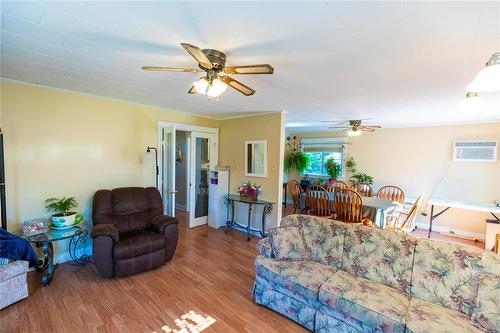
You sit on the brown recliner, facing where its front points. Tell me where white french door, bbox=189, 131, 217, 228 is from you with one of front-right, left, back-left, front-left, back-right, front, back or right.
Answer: left

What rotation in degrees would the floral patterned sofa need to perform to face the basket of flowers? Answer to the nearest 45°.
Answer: approximately 90° to its right

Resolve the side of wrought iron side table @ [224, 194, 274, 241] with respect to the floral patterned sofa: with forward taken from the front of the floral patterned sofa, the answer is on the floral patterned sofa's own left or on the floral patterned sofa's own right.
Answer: on the floral patterned sofa's own right

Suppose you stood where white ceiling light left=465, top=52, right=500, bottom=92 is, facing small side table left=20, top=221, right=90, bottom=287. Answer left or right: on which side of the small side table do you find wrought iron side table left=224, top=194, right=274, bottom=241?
right

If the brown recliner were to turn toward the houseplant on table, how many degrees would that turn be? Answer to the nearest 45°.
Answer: approximately 135° to its right

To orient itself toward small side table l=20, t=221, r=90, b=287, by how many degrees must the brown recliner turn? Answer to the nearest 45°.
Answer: approximately 135° to its right

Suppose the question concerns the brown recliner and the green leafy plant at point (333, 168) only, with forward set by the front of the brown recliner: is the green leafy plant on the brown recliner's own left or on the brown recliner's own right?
on the brown recliner's own left

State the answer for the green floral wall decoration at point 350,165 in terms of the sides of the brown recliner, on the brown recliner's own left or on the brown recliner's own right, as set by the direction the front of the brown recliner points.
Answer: on the brown recliner's own left

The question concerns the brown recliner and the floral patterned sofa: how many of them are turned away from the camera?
0

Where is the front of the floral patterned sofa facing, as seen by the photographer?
facing the viewer and to the left of the viewer

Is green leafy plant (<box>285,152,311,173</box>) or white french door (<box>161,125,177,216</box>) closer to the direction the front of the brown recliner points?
the green leafy plant

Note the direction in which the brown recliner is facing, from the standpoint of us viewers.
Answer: facing the viewer and to the right of the viewer
